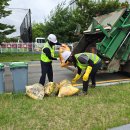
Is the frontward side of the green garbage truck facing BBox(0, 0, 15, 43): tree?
no

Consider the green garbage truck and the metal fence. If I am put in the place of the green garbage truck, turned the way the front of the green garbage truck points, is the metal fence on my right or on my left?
on my left

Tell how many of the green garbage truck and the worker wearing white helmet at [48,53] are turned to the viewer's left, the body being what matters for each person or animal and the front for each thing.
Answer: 0

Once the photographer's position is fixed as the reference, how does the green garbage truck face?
facing away from the viewer and to the right of the viewer

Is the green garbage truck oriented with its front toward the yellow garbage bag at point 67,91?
no

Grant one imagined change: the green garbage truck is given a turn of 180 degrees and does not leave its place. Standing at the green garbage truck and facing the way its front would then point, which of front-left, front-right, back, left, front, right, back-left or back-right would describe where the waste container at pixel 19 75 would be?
front

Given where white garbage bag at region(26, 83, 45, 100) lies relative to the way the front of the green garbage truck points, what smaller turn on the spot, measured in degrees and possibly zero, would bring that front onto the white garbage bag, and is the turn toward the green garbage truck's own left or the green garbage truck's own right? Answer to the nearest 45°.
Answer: approximately 180°

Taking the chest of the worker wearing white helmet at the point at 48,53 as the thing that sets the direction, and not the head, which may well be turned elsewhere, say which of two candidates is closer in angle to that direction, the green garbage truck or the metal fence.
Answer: the green garbage truck

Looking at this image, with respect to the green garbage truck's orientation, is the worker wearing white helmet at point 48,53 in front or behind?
behind

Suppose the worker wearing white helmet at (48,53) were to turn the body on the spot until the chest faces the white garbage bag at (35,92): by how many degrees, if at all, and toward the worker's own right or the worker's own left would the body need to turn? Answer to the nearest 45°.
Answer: approximately 90° to the worker's own right
